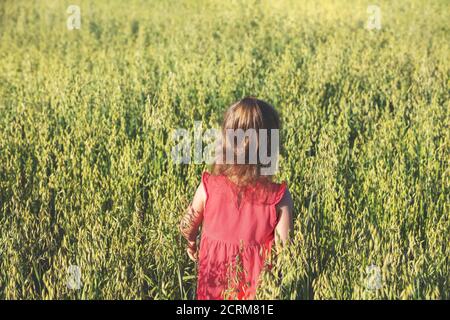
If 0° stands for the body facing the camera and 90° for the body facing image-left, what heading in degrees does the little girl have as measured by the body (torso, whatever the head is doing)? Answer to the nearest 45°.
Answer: approximately 180°
